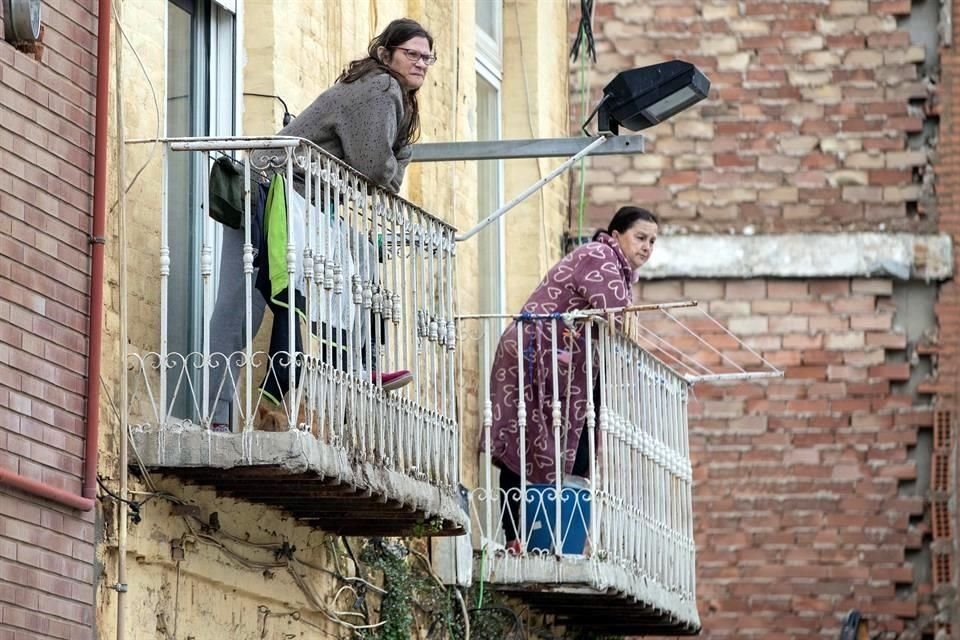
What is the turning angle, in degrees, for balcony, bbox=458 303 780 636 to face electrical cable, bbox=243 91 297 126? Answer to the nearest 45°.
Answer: approximately 135° to its right

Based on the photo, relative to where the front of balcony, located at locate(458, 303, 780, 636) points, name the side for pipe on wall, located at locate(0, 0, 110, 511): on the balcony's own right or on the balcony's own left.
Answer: on the balcony's own right

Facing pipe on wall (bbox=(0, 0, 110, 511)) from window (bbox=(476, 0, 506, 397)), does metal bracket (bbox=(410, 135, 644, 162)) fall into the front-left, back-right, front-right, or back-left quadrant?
front-left

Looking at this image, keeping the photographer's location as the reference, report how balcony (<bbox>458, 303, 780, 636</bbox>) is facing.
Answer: facing to the right of the viewer

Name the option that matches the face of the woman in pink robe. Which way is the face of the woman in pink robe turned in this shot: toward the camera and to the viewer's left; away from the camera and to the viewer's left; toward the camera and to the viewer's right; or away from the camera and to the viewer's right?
toward the camera and to the viewer's right

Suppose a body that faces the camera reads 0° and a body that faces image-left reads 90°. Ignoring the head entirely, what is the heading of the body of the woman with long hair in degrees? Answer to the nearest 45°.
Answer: approximately 270°

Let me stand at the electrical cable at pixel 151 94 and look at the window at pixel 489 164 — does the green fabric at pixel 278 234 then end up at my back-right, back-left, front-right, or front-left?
front-right

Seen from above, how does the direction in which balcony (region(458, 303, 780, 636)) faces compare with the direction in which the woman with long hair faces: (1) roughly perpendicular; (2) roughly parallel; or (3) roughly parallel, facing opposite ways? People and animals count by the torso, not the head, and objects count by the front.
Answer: roughly parallel

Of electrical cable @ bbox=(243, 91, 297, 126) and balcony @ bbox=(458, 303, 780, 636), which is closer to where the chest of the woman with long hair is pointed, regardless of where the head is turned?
the balcony
